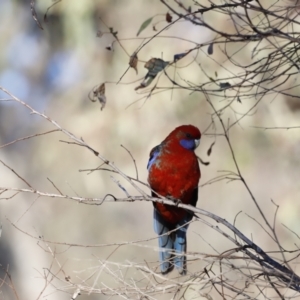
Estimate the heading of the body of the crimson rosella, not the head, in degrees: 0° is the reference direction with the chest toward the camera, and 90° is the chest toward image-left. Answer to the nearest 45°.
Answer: approximately 315°

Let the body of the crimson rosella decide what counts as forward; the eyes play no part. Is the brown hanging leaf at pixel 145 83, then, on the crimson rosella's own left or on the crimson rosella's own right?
on the crimson rosella's own right
